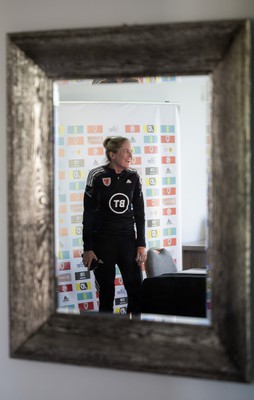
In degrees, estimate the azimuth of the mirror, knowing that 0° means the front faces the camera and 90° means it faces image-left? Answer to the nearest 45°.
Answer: approximately 45°
